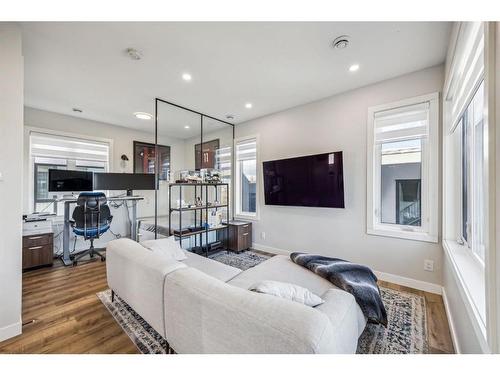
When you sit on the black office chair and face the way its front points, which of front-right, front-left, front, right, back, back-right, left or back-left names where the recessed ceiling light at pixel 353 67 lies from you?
back-right

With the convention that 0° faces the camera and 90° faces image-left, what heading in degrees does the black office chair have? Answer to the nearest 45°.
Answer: approximately 180°

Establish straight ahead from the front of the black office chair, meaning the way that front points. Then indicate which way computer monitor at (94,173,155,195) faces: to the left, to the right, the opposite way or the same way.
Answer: the opposite way

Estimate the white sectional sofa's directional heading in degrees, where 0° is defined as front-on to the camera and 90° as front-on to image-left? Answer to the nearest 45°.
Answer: approximately 225°

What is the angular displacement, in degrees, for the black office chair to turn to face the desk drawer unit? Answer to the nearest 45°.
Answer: approximately 90° to its left

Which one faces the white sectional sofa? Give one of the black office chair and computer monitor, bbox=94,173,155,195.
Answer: the computer monitor

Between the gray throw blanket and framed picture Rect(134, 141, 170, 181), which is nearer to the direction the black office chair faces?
the framed picture

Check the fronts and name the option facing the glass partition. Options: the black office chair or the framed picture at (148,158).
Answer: the framed picture
